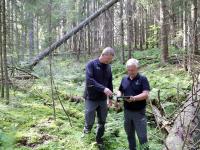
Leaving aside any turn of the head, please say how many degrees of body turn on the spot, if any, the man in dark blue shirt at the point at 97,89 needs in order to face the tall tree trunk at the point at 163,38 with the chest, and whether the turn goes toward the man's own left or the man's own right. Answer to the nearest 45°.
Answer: approximately 135° to the man's own left

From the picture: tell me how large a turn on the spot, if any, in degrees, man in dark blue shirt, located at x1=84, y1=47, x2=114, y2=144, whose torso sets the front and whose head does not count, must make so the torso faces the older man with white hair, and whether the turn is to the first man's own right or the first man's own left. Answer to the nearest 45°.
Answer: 0° — they already face them

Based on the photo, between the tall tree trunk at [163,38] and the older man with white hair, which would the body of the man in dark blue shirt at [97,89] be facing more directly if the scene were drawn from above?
the older man with white hair

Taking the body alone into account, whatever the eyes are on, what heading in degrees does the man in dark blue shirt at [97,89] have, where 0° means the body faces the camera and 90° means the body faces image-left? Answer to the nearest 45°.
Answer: approximately 315°
